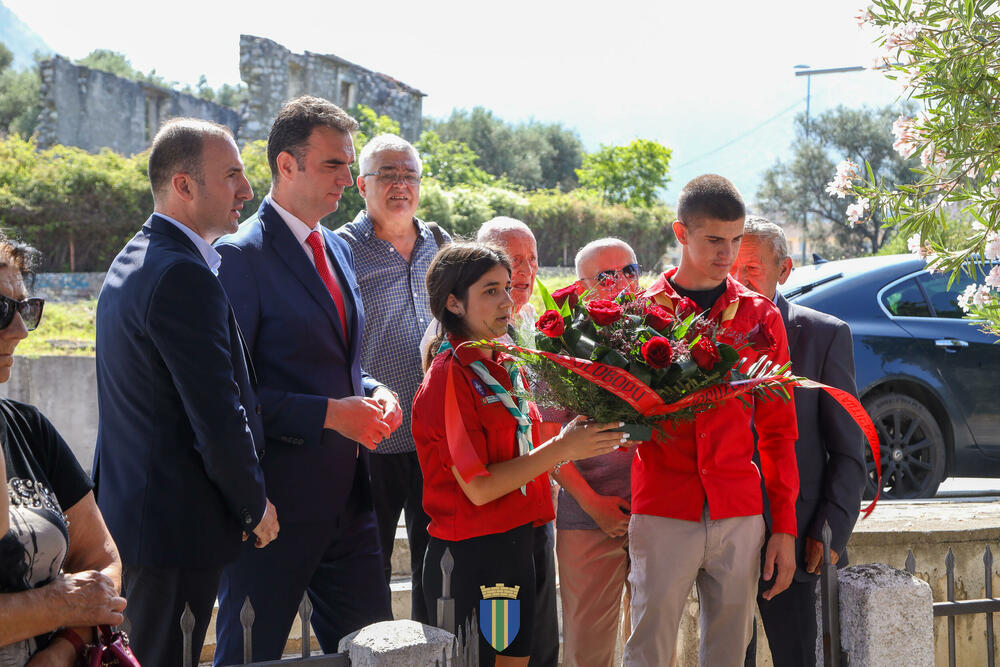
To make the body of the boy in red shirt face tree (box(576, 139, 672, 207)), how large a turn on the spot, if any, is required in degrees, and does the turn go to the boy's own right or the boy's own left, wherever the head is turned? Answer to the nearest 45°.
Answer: approximately 180°

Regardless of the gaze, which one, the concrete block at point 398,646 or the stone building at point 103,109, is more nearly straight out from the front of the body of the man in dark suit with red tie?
the concrete block

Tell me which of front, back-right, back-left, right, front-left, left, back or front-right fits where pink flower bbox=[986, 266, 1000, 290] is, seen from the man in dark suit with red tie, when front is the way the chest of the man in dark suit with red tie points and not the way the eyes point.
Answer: front-left

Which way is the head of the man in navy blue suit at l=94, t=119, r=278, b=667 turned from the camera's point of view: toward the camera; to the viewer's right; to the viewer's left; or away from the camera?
to the viewer's right

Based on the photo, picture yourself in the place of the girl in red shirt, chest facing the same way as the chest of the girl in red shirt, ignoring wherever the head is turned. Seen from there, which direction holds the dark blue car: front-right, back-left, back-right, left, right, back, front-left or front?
left

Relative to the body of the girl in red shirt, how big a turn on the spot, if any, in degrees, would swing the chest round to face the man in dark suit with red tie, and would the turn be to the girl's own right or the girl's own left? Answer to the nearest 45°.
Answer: approximately 135° to the girl's own right

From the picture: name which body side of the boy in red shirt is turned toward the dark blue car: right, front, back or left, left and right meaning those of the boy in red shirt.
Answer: back

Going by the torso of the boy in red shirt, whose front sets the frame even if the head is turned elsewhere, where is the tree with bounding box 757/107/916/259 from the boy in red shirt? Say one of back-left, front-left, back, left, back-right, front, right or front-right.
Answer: back

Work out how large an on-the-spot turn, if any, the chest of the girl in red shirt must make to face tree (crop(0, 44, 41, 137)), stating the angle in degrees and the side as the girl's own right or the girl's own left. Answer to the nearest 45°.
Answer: approximately 180°

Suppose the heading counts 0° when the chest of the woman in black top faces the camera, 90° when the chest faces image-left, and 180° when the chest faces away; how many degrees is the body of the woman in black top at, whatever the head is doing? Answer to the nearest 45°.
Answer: approximately 315°

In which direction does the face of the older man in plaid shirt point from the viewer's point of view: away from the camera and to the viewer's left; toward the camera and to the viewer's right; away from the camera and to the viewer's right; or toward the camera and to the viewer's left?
toward the camera and to the viewer's right
